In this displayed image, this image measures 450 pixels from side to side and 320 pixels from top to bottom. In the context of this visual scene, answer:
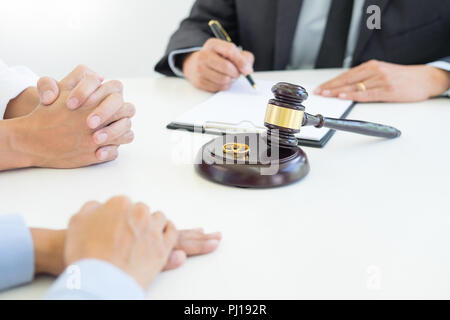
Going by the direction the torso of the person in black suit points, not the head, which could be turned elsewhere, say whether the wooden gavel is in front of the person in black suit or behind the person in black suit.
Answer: in front

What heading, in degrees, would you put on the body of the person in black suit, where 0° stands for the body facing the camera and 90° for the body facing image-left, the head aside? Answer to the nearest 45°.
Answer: approximately 0°
